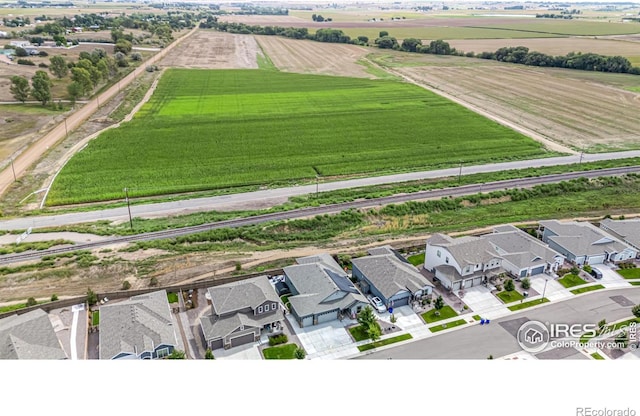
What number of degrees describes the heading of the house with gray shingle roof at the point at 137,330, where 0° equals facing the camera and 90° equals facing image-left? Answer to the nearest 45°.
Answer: approximately 315°

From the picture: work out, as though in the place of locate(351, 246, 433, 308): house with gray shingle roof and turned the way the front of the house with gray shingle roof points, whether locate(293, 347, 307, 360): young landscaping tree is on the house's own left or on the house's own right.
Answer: on the house's own right

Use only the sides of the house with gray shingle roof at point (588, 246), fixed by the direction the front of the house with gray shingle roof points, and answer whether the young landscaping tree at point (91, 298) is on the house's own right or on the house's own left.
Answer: on the house's own right

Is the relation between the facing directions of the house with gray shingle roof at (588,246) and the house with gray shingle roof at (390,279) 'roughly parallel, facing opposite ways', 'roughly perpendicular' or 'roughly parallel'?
roughly parallel

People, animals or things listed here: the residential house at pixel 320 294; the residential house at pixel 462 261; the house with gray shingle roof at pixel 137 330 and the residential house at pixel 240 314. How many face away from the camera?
0

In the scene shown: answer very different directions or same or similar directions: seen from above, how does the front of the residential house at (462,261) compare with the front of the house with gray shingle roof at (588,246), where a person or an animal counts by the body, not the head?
same or similar directions

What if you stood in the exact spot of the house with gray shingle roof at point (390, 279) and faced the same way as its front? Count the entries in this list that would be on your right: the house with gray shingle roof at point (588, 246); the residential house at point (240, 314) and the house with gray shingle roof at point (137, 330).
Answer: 2

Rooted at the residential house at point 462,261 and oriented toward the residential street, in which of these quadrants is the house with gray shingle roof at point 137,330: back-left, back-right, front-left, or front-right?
front-right

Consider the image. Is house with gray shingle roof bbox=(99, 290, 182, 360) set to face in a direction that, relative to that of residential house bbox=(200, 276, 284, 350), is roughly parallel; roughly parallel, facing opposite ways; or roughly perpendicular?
roughly parallel

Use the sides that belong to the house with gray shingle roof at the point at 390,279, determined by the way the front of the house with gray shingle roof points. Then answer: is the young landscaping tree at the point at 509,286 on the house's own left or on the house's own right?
on the house's own left

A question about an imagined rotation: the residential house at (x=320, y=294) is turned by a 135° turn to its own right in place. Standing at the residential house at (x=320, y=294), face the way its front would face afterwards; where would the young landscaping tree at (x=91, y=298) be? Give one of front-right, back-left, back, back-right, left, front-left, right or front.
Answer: front

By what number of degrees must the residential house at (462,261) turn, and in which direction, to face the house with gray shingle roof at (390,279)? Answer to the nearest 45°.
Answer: approximately 90° to its right

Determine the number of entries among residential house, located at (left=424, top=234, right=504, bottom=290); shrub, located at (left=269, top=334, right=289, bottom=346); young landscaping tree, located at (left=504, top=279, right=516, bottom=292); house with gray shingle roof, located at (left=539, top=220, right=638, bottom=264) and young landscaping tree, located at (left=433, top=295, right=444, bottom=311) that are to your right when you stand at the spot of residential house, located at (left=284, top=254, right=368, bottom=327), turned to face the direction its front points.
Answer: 1
